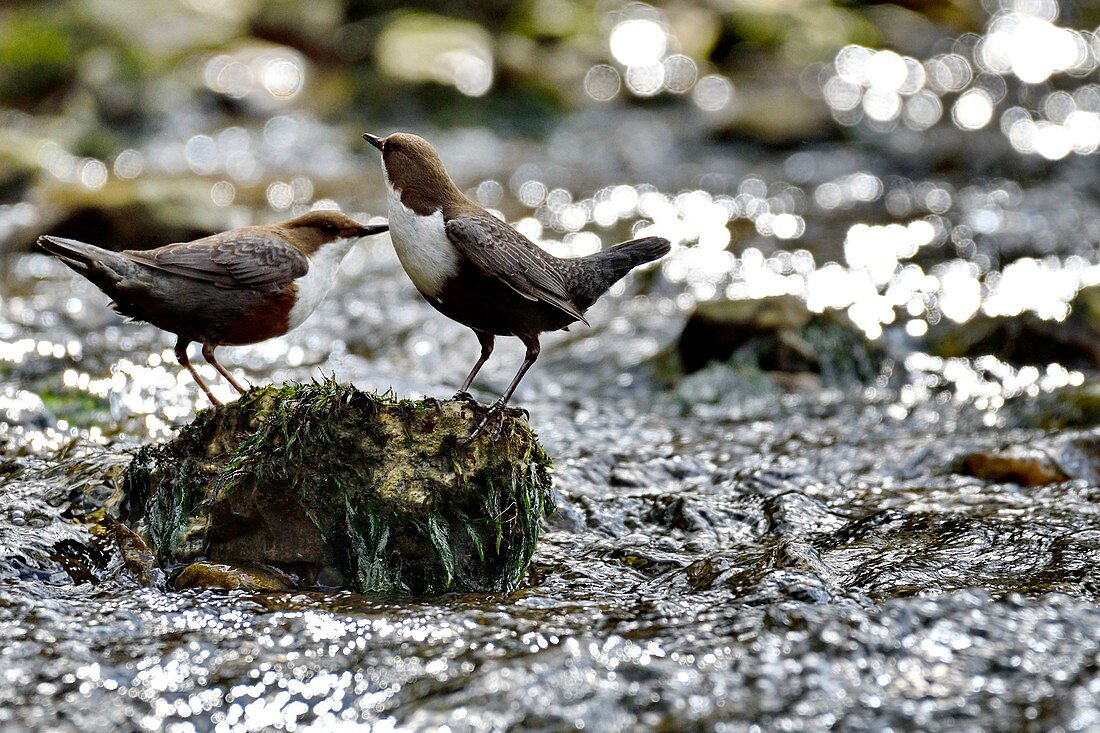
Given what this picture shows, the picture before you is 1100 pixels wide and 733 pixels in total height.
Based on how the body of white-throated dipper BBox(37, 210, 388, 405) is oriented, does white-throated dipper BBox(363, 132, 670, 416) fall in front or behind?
in front

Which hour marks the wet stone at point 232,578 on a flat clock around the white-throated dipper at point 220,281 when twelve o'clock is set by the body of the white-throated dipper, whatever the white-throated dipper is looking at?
The wet stone is roughly at 3 o'clock from the white-throated dipper.

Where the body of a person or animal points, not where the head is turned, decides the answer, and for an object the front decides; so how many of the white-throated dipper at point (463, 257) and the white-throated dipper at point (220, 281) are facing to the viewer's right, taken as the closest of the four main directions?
1

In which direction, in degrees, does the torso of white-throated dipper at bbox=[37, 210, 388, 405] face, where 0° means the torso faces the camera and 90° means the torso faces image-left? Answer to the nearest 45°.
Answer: approximately 270°

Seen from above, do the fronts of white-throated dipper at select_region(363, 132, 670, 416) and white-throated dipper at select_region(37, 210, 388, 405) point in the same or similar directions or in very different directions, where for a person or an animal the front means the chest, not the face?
very different directions

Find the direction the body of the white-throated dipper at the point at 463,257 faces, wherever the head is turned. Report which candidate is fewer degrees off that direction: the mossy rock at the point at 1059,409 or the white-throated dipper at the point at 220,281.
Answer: the white-throated dipper

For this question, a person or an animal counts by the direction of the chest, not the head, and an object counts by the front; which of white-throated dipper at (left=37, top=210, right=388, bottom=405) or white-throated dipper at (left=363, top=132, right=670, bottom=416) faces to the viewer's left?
white-throated dipper at (left=363, top=132, right=670, bottom=416)

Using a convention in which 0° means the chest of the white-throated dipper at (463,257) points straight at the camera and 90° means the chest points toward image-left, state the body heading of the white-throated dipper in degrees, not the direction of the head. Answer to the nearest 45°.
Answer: approximately 90°

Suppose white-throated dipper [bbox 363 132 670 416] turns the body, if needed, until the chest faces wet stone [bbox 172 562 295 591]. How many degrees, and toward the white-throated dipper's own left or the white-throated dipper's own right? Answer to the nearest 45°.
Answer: approximately 45° to the white-throated dipper's own left
